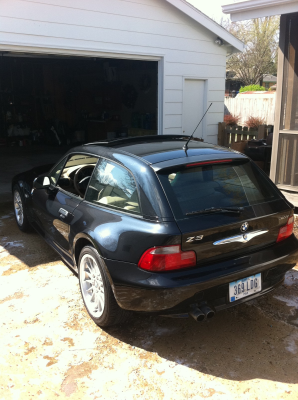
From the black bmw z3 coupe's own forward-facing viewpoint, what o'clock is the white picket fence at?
The white picket fence is roughly at 2 o'clock from the black bmw z3 coupe.

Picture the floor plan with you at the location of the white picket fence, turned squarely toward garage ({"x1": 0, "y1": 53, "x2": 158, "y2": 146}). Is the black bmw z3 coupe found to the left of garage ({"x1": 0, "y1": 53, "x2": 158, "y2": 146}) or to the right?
left

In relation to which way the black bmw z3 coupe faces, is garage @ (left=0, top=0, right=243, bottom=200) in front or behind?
in front

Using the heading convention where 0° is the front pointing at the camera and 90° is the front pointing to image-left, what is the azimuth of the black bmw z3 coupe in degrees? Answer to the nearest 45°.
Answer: approximately 135°

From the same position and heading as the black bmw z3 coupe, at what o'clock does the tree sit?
The tree is roughly at 2 o'clock from the black bmw z3 coupe.

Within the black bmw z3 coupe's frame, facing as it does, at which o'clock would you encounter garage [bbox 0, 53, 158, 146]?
The garage is roughly at 1 o'clock from the black bmw z3 coupe.
